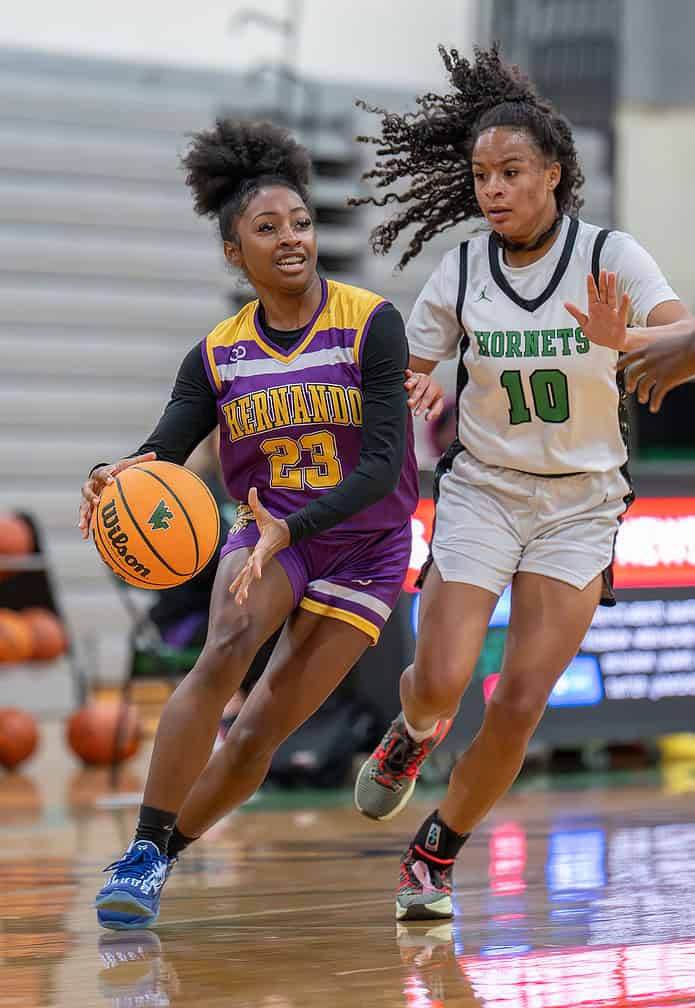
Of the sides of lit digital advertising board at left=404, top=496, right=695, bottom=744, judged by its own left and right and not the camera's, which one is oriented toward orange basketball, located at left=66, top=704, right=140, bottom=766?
right

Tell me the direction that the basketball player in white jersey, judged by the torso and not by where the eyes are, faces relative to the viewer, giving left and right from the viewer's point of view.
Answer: facing the viewer

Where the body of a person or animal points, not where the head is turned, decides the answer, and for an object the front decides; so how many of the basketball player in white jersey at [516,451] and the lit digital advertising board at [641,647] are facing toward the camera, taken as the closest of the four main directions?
2

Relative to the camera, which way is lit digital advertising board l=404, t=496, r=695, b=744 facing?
toward the camera

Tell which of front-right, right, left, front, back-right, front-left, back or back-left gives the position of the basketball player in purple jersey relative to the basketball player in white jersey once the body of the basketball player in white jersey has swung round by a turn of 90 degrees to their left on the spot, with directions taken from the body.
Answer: back

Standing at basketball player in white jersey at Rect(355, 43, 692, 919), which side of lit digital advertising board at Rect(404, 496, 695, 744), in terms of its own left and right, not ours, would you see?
front

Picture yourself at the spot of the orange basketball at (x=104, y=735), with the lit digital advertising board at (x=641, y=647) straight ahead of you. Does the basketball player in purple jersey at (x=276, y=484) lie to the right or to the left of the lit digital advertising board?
right

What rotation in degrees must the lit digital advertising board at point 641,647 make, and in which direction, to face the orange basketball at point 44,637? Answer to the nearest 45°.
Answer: approximately 135° to its right

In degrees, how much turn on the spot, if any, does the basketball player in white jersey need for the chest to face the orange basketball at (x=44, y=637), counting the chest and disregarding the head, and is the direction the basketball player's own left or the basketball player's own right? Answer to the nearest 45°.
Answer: approximately 135° to the basketball player's own right
